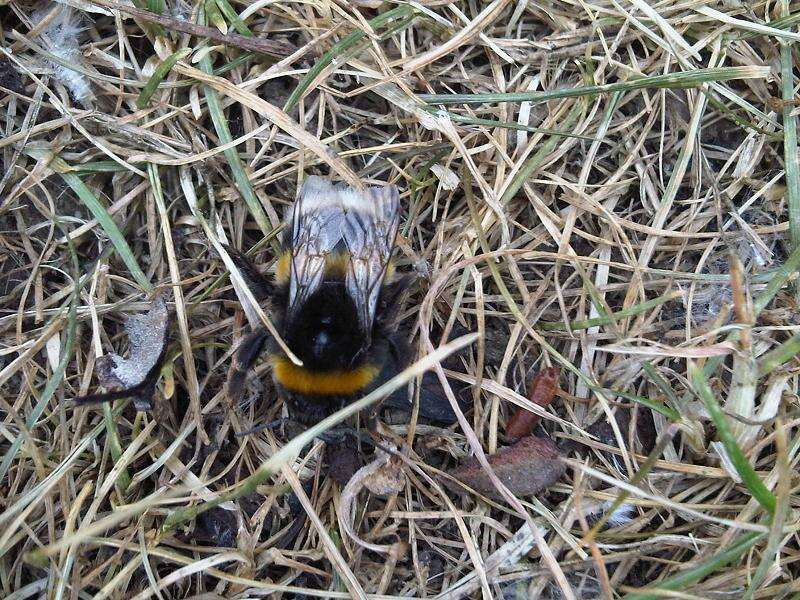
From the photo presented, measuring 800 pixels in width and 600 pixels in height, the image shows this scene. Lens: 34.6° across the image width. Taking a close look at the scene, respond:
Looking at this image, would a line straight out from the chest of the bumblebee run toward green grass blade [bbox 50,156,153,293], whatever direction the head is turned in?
no

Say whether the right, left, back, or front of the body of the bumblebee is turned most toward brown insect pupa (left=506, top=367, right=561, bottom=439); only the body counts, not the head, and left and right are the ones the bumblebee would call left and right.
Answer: left

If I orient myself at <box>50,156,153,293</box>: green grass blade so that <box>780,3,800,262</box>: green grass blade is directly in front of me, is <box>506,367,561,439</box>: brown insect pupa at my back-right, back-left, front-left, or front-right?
front-right

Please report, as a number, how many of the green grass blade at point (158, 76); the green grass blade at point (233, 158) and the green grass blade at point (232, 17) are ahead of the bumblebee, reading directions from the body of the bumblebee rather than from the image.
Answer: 0

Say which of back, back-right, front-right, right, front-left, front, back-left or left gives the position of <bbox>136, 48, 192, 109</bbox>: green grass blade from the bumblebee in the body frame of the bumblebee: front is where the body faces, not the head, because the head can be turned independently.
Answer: back-right

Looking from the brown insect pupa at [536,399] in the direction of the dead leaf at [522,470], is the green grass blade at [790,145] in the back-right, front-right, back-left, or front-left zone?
back-left

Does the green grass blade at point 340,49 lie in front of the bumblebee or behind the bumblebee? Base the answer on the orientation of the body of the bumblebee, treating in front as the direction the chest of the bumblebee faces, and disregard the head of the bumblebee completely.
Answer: behind

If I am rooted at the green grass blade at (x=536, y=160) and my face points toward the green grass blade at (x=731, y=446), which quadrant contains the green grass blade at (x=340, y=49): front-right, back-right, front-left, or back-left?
back-right

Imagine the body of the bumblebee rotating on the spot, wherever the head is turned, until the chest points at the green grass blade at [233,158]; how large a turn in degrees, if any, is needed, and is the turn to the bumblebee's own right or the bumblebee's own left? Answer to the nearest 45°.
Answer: approximately 135° to the bumblebee's own right

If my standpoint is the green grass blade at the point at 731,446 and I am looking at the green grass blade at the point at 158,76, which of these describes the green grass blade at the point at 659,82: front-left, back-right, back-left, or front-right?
front-right

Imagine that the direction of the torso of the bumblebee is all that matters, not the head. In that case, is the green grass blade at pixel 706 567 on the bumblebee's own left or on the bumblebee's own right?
on the bumblebee's own left

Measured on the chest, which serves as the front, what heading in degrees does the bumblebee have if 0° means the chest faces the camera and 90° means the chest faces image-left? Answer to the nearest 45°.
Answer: approximately 0°

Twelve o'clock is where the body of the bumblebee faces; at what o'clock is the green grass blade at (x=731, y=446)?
The green grass blade is roughly at 10 o'clock from the bumblebee.

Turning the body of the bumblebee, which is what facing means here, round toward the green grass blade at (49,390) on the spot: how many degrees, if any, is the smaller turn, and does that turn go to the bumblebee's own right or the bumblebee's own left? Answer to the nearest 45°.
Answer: approximately 90° to the bumblebee's own right

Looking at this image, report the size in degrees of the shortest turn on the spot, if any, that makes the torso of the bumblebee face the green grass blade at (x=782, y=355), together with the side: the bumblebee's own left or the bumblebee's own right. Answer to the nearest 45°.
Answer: approximately 90° to the bumblebee's own left

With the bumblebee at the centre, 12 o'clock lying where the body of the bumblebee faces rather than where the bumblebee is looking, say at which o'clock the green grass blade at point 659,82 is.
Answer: The green grass blade is roughly at 8 o'clock from the bumblebee.
